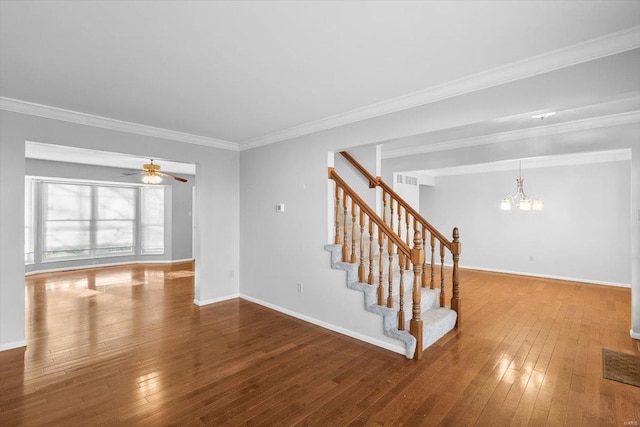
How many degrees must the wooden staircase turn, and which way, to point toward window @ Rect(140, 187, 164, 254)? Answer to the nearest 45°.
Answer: approximately 180°

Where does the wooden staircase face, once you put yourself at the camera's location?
facing the viewer and to the right of the viewer

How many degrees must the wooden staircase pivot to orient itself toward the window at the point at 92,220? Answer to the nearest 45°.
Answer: approximately 135° to its right

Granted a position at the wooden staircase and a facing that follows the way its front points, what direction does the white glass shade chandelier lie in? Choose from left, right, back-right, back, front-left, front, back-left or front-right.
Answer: left
